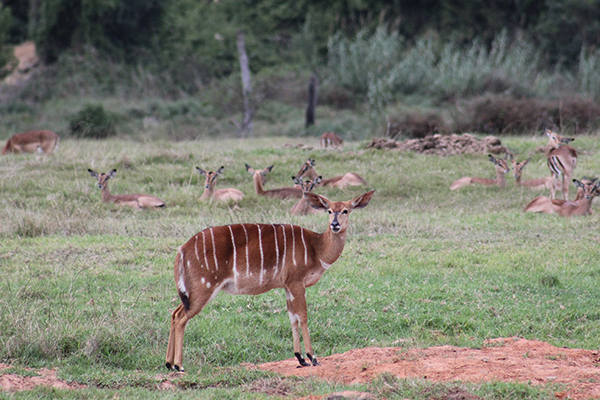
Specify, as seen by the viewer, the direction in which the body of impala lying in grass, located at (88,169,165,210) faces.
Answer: to the viewer's left

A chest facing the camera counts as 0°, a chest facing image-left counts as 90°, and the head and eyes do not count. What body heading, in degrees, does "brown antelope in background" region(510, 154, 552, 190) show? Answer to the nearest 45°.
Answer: approximately 90°

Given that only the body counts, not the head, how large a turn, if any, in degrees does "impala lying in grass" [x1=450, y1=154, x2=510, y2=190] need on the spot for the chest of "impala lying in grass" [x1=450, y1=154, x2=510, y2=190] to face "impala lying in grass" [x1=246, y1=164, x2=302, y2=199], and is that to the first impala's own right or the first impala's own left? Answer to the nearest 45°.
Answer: approximately 135° to the first impala's own right

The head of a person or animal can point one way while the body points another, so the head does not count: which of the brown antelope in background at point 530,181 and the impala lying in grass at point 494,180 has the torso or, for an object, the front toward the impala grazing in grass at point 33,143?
the brown antelope in background

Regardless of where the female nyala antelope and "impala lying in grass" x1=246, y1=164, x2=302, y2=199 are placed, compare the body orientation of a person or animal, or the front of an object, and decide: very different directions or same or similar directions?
very different directions

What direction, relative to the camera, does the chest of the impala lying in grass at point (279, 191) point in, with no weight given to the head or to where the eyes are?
to the viewer's left

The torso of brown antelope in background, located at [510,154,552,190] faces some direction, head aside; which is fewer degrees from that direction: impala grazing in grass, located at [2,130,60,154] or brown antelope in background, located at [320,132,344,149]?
the impala grazing in grass

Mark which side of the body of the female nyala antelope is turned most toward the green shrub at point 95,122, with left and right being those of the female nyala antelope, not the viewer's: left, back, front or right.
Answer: left

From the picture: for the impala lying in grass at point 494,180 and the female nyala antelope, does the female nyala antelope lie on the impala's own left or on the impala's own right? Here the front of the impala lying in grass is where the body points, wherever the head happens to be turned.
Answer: on the impala's own right

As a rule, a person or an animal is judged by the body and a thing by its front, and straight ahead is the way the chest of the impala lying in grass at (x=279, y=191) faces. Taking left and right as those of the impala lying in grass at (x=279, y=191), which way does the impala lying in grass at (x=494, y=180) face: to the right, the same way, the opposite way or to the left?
the opposite way

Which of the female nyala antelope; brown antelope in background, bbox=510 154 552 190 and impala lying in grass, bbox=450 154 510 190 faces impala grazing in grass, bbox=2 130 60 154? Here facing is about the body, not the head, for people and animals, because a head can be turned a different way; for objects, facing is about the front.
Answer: the brown antelope in background

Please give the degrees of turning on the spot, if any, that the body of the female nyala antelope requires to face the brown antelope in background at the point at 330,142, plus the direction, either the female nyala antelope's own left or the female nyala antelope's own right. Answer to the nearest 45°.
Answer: approximately 90° to the female nyala antelope's own left

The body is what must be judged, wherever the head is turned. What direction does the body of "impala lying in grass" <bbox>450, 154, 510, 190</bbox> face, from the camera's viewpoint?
to the viewer's right

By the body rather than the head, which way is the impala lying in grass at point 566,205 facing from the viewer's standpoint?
to the viewer's right

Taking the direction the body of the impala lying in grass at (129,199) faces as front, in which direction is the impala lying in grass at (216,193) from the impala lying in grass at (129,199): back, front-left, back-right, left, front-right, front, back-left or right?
back

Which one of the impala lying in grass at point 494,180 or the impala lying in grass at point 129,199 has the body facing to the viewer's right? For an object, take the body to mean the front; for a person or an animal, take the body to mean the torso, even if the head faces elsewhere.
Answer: the impala lying in grass at point 494,180

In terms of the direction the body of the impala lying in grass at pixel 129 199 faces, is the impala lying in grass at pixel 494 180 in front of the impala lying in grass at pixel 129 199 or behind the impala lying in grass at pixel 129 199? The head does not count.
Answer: behind

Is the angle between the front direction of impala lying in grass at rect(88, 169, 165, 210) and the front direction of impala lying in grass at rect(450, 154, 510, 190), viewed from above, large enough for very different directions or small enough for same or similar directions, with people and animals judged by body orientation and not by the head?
very different directions

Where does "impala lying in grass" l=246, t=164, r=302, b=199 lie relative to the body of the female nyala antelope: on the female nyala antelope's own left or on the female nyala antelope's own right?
on the female nyala antelope's own left
